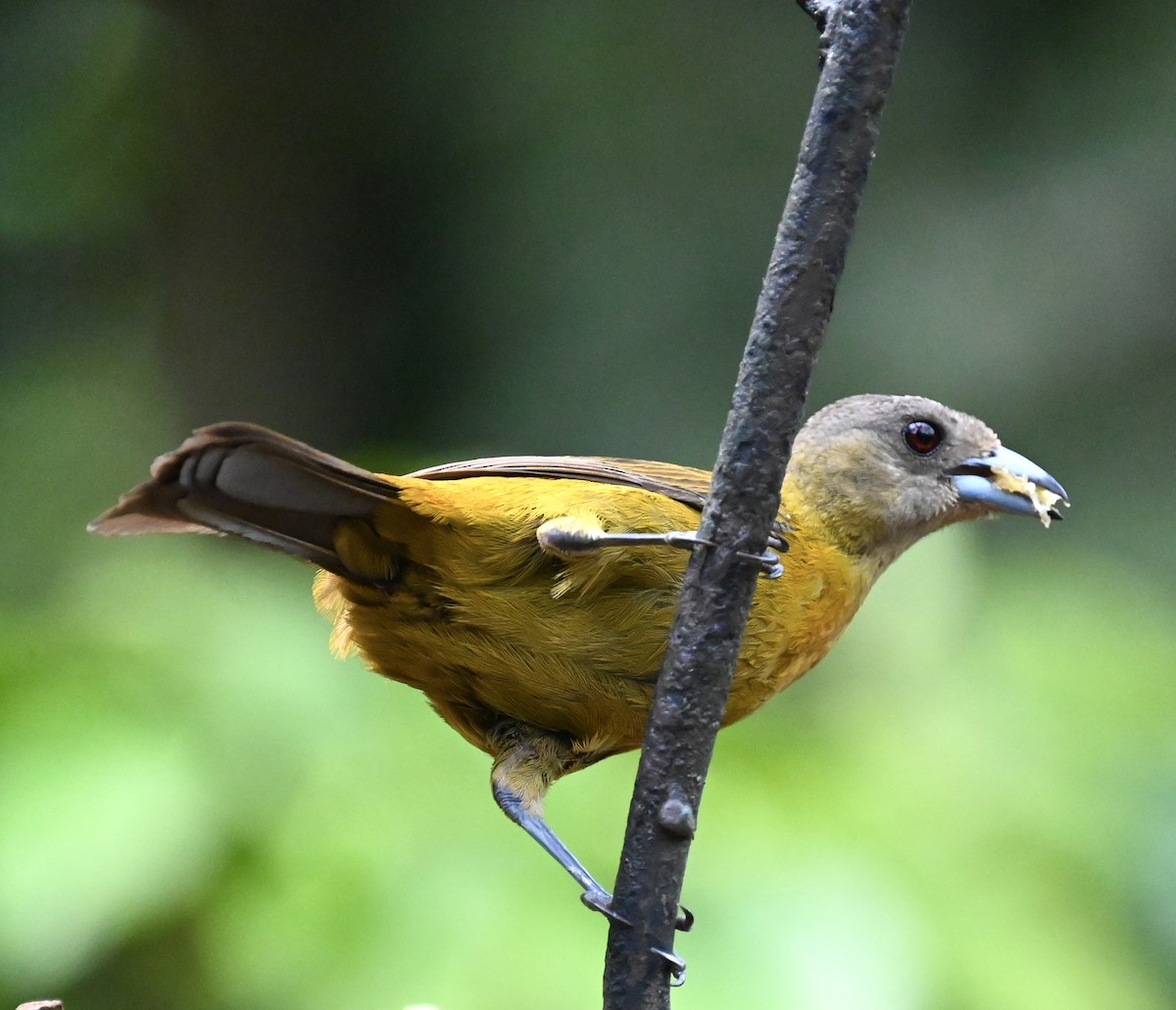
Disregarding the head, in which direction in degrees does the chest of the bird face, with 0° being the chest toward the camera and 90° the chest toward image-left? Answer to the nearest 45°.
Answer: approximately 270°
